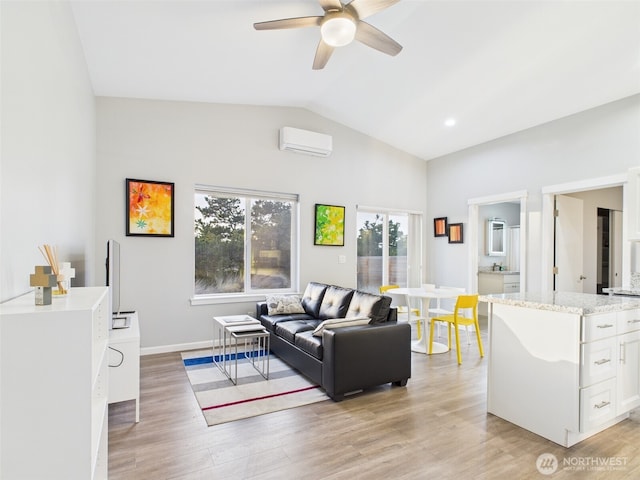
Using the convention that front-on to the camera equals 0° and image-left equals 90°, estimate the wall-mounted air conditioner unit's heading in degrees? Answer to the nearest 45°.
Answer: approximately 315°

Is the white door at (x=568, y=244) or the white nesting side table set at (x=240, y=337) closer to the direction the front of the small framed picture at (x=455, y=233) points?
the white nesting side table set

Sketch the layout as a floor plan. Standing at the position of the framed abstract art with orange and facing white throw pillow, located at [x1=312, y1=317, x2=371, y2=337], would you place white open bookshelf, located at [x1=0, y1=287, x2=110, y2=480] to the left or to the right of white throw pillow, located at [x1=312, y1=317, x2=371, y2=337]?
right

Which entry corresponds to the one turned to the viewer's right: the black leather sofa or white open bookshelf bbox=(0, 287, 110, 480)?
the white open bookshelf

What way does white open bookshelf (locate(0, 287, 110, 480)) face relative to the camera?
to the viewer's right

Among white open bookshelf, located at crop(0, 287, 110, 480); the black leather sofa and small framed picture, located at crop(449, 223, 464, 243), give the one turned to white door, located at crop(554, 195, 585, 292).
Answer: the white open bookshelf

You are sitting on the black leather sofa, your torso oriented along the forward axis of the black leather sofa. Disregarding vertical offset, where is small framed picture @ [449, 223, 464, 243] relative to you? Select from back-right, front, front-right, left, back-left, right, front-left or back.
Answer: back
